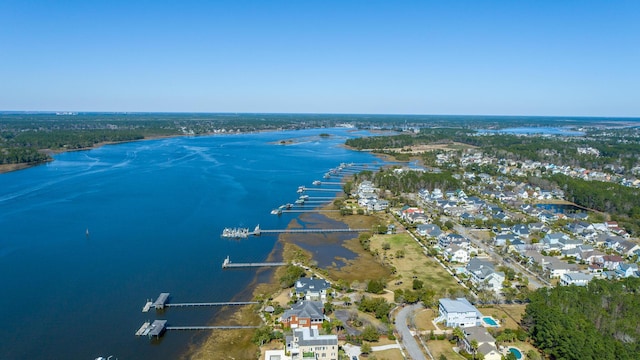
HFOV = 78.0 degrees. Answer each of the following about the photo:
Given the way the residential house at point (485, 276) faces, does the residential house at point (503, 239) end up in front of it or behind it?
behind

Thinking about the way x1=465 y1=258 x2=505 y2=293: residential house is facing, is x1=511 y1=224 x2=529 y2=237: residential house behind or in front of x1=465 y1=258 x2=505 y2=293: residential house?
behind

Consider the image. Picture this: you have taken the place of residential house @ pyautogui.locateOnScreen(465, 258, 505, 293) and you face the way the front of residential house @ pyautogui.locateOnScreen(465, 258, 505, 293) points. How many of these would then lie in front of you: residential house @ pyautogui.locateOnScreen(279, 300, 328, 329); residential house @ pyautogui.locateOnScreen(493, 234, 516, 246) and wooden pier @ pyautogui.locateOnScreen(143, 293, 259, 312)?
2

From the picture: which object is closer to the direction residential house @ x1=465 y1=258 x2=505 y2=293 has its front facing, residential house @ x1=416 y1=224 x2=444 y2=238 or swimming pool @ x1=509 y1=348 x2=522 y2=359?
the swimming pool

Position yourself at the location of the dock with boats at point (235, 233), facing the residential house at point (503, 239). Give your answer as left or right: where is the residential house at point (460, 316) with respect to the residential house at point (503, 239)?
right

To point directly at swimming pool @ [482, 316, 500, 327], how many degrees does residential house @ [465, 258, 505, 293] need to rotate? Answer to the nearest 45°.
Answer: approximately 45° to its left
